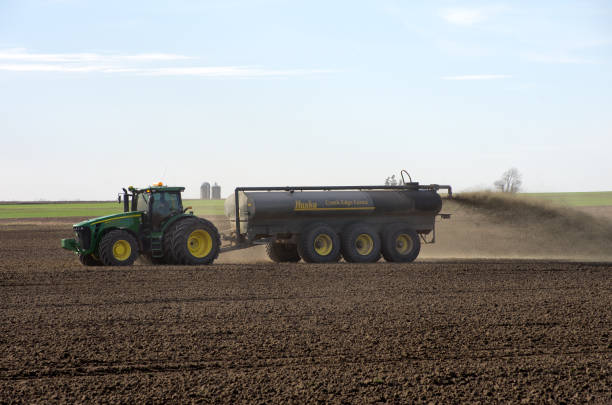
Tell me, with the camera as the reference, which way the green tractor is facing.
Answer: facing the viewer and to the left of the viewer
